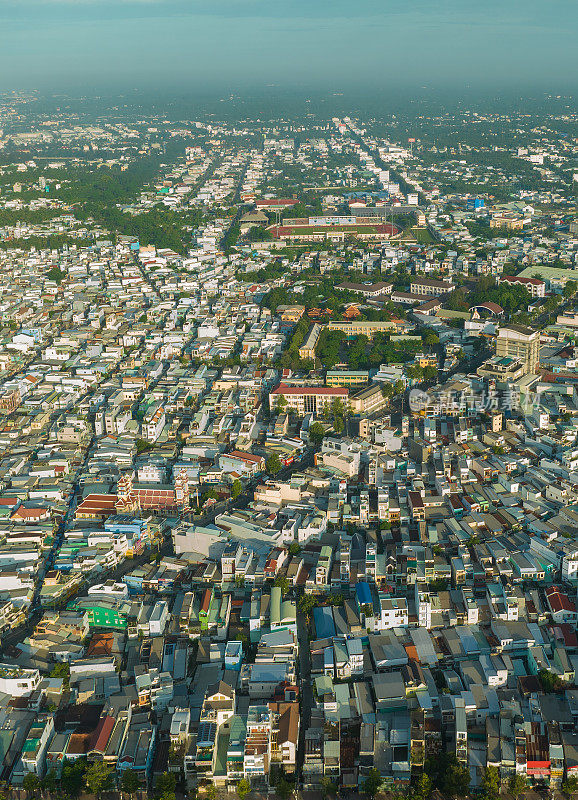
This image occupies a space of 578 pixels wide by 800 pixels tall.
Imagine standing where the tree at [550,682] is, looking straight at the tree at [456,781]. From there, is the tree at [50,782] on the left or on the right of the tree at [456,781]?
right

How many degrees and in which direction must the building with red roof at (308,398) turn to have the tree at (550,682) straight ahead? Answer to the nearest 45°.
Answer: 0° — it already faces it

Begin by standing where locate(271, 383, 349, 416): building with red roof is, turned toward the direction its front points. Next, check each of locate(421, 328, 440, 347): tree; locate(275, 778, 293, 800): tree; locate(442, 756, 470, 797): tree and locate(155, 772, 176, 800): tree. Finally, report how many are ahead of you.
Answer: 3

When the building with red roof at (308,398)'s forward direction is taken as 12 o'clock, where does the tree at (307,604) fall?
The tree is roughly at 12 o'clock from the building with red roof.

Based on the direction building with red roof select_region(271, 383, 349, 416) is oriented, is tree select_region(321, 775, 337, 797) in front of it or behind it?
in front

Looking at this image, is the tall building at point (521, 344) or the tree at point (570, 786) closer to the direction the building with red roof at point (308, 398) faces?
the tree

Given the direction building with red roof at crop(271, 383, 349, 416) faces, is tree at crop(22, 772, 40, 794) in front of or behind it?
in front

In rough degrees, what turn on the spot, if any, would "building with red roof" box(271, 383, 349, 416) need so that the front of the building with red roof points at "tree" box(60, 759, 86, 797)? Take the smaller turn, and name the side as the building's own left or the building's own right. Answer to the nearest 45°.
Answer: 0° — it already faces it

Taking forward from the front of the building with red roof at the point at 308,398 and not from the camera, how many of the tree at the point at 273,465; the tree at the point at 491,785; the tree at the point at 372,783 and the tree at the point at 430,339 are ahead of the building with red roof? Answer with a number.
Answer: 3

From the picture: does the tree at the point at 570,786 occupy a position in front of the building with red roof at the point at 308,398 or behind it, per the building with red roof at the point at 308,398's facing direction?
in front

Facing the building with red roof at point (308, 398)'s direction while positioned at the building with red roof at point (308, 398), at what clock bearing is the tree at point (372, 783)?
The tree is roughly at 12 o'clock from the building with red roof.

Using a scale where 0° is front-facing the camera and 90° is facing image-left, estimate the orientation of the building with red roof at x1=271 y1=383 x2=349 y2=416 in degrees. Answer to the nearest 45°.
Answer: approximately 0°

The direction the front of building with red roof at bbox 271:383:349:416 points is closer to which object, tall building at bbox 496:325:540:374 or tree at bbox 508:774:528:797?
the tree
